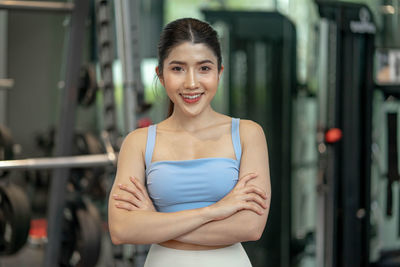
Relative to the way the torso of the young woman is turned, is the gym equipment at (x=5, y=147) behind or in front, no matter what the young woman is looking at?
behind

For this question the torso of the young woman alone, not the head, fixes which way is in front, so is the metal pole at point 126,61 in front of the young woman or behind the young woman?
behind

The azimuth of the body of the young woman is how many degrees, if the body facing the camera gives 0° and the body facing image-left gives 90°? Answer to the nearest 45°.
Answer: approximately 0°

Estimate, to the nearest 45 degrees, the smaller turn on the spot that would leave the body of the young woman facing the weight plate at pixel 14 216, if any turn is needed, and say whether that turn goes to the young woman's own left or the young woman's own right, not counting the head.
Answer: approximately 135° to the young woman's own right

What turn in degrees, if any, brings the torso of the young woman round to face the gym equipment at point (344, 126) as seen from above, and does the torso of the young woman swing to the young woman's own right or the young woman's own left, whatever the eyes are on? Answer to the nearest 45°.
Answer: approximately 135° to the young woman's own left

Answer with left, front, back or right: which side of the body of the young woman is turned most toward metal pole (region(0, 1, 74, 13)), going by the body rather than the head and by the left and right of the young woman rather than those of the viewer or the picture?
back
